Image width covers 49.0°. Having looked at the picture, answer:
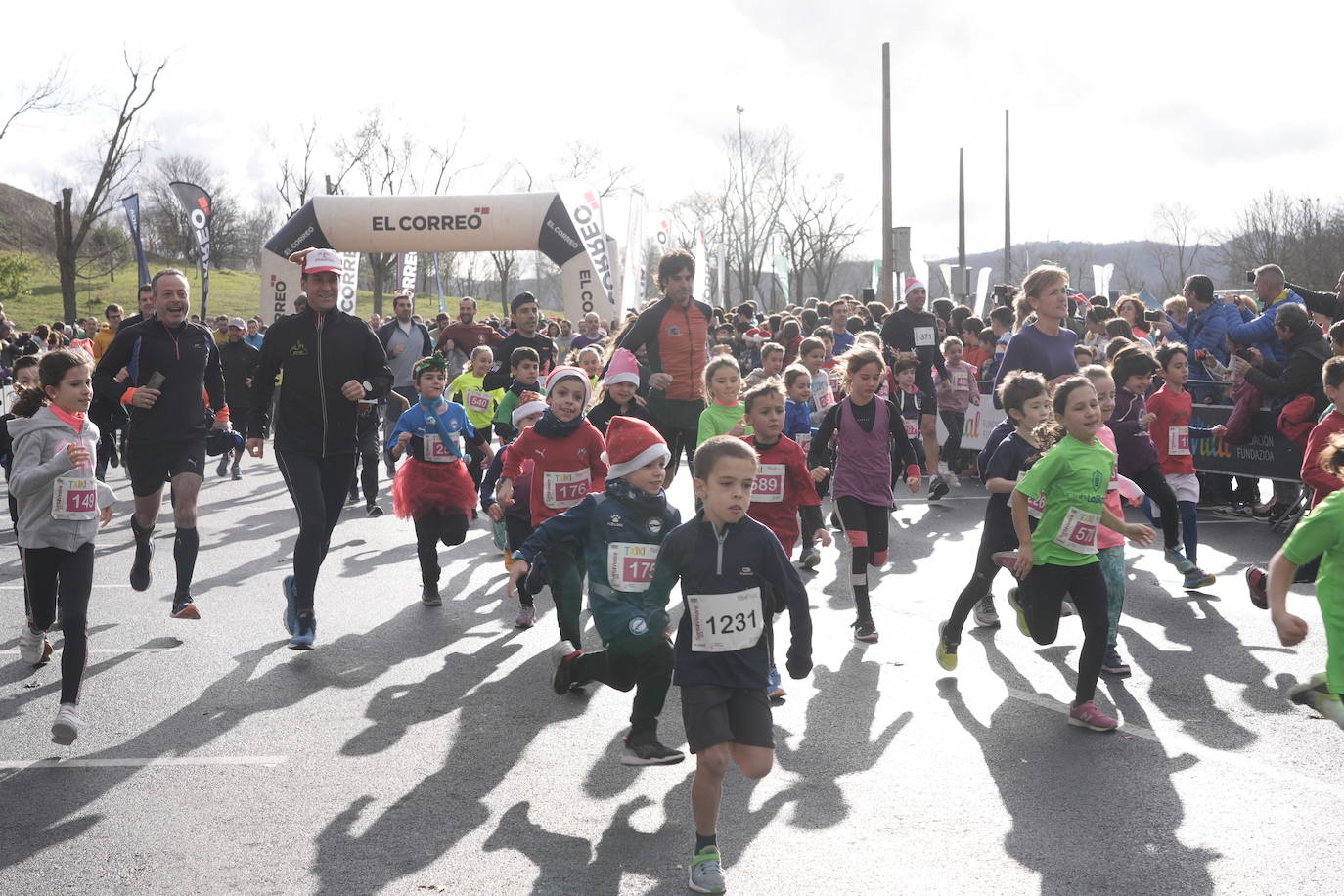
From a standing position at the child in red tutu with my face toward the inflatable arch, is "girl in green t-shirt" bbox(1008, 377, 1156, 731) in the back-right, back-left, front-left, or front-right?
back-right

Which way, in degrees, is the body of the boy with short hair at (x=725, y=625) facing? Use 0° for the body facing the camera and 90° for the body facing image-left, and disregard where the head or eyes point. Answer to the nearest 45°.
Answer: approximately 0°

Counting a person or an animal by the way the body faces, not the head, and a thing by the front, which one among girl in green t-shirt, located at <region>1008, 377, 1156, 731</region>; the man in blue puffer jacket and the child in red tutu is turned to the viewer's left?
the man in blue puffer jacket

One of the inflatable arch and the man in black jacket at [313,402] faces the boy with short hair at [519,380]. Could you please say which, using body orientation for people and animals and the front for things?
the inflatable arch

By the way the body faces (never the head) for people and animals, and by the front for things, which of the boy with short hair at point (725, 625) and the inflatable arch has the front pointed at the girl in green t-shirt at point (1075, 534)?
the inflatable arch

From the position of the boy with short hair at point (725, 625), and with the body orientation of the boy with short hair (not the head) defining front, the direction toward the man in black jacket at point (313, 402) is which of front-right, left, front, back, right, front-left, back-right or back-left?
back-right

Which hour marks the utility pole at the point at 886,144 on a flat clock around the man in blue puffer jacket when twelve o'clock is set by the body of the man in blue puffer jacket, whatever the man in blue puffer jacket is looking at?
The utility pole is roughly at 2 o'clock from the man in blue puffer jacket.

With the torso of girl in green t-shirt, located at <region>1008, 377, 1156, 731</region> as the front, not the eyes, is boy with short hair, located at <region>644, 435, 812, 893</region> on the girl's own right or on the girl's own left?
on the girl's own right

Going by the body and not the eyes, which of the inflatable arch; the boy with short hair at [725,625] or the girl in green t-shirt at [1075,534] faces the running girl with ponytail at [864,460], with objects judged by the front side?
the inflatable arch

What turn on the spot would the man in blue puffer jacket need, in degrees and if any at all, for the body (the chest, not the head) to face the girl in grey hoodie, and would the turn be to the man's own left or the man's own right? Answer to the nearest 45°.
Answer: approximately 45° to the man's own left

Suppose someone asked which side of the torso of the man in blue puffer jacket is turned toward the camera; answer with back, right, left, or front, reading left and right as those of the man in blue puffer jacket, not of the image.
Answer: left
